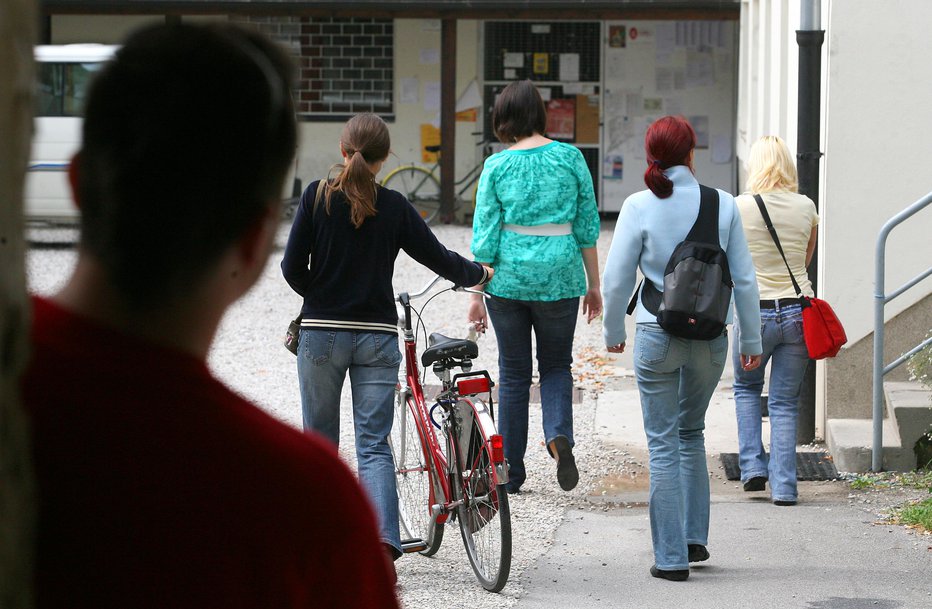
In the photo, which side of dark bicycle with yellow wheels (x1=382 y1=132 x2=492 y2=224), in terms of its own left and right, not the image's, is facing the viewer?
right

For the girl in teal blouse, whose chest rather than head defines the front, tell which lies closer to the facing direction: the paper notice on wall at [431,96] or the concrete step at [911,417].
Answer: the paper notice on wall

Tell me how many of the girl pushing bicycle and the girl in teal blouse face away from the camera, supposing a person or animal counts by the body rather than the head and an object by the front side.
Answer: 2

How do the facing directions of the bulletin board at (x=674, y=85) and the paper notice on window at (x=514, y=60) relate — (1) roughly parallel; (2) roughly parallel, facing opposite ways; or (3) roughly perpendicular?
roughly parallel

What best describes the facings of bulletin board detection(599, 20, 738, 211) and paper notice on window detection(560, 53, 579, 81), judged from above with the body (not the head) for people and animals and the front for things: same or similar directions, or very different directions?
same or similar directions

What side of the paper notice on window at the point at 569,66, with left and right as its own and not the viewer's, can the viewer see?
front

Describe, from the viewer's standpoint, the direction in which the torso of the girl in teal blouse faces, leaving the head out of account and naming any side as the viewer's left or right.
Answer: facing away from the viewer

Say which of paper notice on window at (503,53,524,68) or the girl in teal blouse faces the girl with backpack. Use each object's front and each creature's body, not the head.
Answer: the paper notice on window

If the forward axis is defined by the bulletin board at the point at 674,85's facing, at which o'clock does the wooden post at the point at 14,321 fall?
The wooden post is roughly at 12 o'clock from the bulletin board.

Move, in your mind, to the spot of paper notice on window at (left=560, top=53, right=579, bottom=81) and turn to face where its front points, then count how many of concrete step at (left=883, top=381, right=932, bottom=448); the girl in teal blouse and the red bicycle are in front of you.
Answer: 3

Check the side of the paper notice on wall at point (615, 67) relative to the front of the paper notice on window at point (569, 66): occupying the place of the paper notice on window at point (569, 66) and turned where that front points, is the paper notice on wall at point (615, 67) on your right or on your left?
on your left

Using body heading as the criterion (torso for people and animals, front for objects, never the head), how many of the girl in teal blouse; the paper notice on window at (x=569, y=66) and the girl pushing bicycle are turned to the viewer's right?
0

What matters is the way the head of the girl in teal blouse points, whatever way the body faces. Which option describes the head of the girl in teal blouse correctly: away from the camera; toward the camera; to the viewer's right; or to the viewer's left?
away from the camera

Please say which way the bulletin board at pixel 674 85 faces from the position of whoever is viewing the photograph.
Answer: facing the viewer

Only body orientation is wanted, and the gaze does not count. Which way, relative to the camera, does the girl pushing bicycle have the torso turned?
away from the camera
